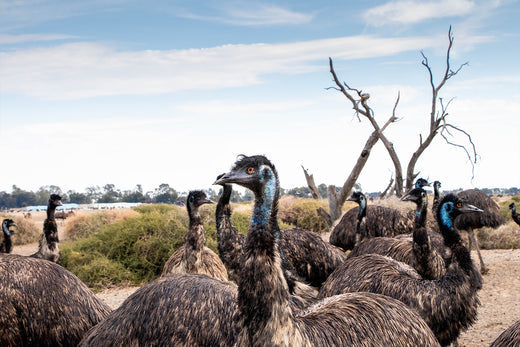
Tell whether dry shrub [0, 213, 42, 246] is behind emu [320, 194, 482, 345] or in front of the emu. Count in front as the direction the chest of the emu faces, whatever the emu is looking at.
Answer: behind

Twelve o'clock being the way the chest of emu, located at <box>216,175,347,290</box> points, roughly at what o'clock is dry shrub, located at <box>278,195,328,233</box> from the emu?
The dry shrub is roughly at 3 o'clock from the emu.

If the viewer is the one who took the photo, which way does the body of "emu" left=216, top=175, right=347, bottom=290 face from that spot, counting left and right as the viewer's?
facing to the left of the viewer

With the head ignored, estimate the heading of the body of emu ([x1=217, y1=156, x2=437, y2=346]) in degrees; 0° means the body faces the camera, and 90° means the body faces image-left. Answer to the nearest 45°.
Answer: approximately 90°

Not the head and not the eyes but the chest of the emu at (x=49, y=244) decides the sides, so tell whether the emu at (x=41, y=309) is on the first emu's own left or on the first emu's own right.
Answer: on the first emu's own right

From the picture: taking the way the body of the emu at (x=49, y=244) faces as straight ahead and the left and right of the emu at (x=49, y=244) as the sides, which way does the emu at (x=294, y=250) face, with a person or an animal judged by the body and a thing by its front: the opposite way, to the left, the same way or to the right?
the opposite way

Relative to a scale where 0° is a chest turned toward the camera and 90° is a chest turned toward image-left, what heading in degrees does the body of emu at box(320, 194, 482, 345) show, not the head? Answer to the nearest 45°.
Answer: approximately 270°

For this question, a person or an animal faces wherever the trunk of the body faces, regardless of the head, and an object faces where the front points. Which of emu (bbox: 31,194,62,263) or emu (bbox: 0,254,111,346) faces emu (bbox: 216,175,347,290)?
emu (bbox: 31,194,62,263)

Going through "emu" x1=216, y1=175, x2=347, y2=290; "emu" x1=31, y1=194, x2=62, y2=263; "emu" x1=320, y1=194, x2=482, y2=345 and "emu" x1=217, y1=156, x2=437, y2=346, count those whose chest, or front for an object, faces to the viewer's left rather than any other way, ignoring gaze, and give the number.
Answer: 2

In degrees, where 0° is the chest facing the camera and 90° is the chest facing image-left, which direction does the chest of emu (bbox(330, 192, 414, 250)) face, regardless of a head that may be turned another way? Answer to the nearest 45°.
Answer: approximately 90°

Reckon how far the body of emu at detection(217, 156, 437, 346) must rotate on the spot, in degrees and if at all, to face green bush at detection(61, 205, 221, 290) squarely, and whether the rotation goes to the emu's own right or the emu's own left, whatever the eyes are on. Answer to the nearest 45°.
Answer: approximately 45° to the emu's own right

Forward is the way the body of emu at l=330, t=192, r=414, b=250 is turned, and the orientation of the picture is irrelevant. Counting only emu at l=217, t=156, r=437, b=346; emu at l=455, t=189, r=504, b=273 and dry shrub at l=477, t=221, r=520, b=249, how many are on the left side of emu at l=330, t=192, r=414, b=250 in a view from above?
1

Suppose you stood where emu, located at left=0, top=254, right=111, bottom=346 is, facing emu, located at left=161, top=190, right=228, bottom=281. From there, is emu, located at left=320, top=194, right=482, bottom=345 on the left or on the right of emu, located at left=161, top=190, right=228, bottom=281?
right
